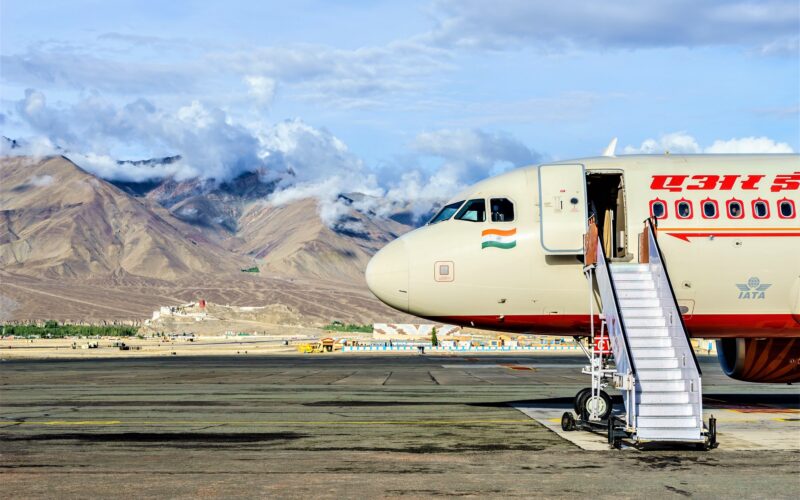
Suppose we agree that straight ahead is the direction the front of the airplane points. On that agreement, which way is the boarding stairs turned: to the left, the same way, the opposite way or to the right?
to the left

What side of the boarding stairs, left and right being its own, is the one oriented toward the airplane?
back

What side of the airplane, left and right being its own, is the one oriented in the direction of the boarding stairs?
left

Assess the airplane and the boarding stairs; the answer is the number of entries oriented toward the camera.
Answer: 1

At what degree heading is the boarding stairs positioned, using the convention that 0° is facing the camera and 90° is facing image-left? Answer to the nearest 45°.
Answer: approximately 0°

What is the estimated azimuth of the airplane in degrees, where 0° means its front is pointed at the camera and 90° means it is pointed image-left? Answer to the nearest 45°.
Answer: approximately 90°
